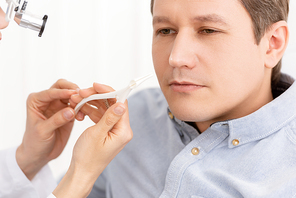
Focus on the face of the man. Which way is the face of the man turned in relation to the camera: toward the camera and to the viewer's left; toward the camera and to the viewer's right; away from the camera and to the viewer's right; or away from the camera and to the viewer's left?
toward the camera and to the viewer's left

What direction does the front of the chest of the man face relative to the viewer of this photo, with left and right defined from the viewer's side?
facing the viewer and to the left of the viewer
